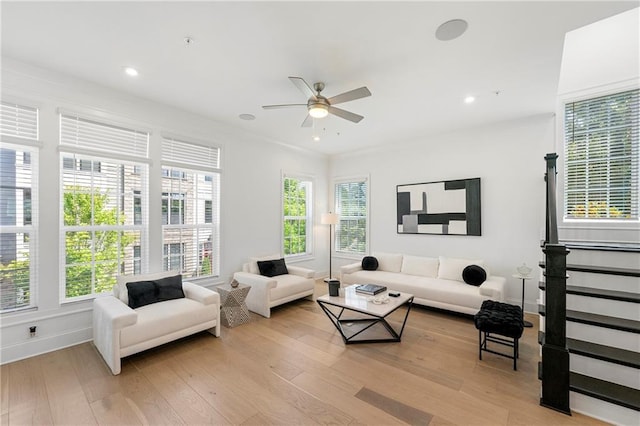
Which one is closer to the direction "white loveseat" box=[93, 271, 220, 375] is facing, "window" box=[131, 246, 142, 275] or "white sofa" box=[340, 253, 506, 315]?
the white sofa

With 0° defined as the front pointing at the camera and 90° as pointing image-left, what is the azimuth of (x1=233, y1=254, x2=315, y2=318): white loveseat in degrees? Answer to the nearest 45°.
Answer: approximately 315°

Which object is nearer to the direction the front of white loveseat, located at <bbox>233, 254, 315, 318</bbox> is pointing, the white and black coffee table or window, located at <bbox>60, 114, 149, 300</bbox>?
the white and black coffee table

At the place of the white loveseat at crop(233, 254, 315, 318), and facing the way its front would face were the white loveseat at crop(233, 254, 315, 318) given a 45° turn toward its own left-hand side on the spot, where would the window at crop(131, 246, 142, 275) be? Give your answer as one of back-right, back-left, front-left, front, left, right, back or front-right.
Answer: back

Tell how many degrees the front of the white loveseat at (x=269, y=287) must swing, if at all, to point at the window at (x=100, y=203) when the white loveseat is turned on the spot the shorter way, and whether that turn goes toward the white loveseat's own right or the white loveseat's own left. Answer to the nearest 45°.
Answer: approximately 135° to the white loveseat's own right

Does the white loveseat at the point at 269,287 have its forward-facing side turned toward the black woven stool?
yes

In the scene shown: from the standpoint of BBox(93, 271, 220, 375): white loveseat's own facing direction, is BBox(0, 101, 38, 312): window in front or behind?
behind

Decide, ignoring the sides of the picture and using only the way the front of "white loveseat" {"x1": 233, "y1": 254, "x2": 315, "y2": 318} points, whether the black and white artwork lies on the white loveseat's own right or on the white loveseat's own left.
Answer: on the white loveseat's own left

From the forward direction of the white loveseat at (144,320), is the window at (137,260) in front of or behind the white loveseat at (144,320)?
behind

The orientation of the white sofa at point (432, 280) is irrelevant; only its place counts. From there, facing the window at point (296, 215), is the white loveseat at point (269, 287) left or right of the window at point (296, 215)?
left
